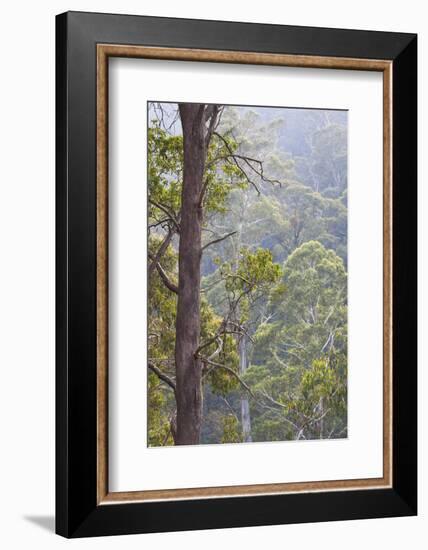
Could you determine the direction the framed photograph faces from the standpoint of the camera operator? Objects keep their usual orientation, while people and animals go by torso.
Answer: facing the viewer and to the right of the viewer
